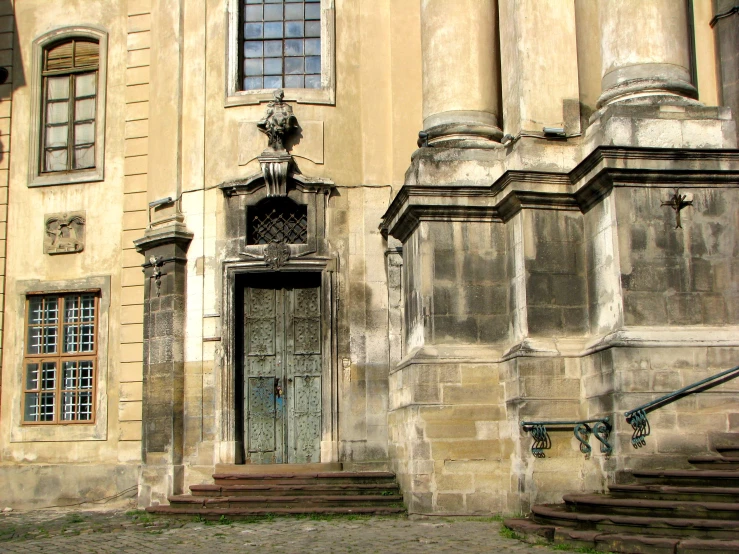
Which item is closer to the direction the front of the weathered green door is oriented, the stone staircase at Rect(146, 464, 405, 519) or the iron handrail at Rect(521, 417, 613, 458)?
the stone staircase

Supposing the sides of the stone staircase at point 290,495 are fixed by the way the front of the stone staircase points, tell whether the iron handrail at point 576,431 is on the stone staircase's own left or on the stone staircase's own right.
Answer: on the stone staircase's own left

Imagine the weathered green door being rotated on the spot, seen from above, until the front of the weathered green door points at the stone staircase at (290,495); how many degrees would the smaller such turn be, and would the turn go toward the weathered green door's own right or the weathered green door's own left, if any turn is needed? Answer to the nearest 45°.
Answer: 0° — it already faces it

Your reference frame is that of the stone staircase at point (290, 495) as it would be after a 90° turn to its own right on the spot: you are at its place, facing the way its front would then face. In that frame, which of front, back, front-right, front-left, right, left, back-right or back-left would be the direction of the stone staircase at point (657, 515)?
back-left

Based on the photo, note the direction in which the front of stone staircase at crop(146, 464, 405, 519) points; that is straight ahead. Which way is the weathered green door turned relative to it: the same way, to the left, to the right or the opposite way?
the same way

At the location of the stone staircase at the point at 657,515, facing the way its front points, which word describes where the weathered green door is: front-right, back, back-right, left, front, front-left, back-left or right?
back-right

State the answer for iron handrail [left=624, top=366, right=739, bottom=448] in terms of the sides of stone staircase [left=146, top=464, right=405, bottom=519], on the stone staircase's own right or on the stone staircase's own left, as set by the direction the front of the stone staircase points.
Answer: on the stone staircase's own left

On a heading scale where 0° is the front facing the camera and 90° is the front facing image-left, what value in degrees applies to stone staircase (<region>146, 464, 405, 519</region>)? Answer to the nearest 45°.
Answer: approximately 0°

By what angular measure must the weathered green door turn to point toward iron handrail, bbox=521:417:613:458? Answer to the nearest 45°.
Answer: approximately 45° to its left

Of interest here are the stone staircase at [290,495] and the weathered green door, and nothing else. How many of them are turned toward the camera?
2

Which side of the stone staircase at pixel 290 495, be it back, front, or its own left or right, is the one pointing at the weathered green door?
back

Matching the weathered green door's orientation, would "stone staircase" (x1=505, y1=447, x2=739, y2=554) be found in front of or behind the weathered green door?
in front

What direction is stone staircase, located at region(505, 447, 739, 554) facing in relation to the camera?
toward the camera

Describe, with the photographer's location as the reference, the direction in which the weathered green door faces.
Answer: facing the viewer

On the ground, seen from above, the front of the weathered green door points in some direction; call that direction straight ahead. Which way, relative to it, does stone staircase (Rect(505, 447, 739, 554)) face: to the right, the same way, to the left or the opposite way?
the same way
